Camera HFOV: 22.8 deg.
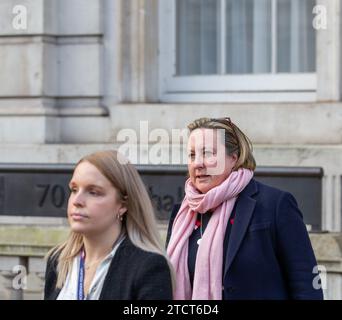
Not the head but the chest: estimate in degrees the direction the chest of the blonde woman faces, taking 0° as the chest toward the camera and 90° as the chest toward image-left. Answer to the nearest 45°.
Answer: approximately 45°

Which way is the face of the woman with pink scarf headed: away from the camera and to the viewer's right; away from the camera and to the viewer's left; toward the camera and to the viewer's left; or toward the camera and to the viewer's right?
toward the camera and to the viewer's left

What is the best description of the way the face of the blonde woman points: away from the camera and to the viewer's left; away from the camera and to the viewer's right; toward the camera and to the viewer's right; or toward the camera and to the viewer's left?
toward the camera and to the viewer's left

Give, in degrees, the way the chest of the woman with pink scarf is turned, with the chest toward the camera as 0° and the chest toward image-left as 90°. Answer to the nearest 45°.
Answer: approximately 45°
